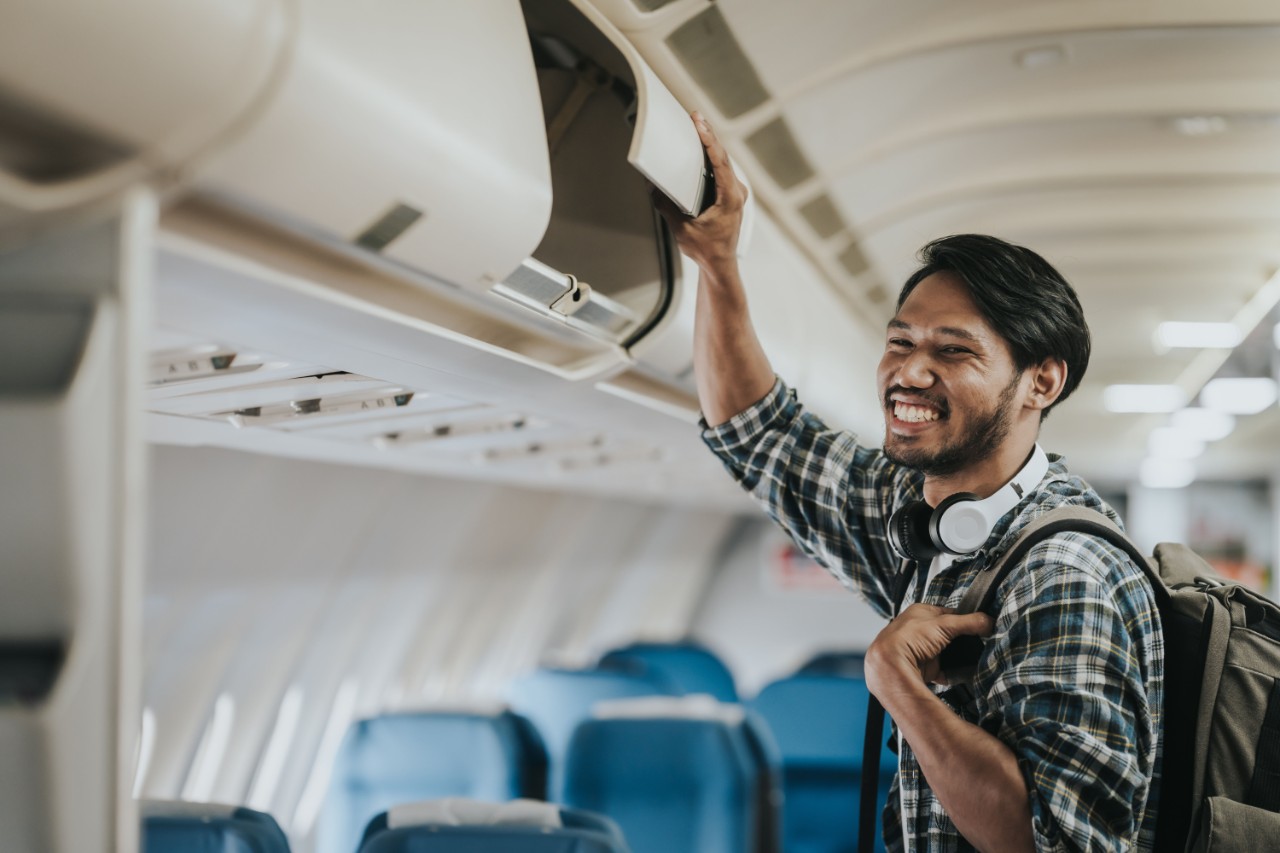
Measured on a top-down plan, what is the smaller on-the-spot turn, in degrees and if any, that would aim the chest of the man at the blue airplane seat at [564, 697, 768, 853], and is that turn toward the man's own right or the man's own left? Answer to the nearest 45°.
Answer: approximately 90° to the man's own right

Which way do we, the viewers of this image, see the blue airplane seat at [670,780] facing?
facing away from the viewer and to the right of the viewer

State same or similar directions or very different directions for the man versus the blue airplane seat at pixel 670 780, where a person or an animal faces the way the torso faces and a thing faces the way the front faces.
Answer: very different directions

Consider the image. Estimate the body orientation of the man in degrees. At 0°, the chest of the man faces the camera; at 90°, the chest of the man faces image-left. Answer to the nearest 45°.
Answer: approximately 45°

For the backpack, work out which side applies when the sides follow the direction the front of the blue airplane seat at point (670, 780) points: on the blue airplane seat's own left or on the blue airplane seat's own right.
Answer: on the blue airplane seat's own right

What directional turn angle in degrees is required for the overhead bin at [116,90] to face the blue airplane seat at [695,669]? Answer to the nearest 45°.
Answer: approximately 90° to its left

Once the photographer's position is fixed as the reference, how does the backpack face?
facing to the right of the viewer

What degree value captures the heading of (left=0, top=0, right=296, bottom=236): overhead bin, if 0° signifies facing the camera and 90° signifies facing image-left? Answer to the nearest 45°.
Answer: approximately 315°
